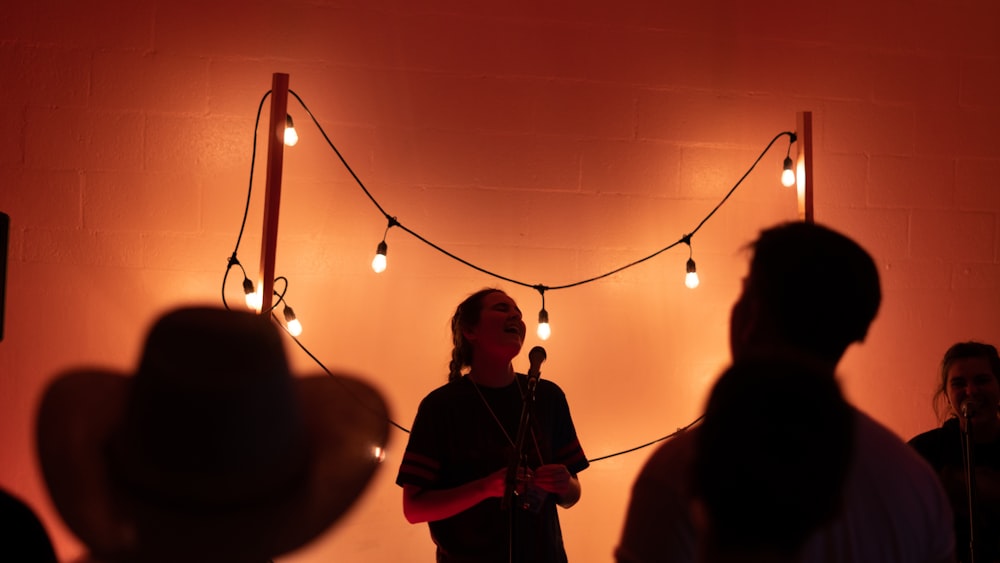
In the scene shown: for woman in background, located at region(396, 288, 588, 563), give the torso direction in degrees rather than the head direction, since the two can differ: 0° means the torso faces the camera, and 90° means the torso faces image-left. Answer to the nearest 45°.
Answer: approximately 315°

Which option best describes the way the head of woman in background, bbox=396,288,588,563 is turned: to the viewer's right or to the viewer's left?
to the viewer's right

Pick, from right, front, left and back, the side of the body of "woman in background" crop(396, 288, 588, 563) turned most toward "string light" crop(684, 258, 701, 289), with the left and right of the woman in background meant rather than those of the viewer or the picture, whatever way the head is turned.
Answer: left

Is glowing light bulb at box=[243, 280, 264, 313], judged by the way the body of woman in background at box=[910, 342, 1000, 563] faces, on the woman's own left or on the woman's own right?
on the woman's own right

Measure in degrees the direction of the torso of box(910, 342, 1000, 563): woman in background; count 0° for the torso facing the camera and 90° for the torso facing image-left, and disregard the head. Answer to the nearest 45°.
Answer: approximately 0°
